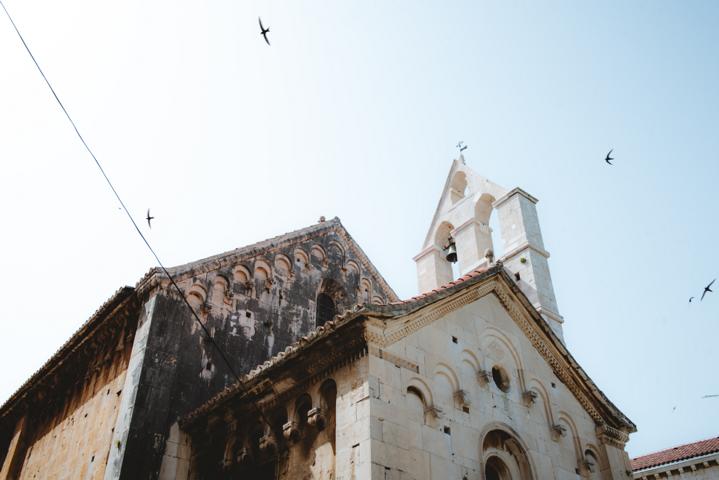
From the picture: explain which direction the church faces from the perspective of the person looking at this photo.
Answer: facing the viewer and to the right of the viewer
